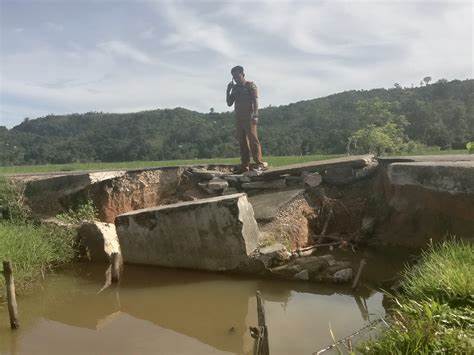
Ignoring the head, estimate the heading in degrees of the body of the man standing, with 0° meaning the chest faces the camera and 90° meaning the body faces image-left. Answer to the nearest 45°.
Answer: approximately 0°

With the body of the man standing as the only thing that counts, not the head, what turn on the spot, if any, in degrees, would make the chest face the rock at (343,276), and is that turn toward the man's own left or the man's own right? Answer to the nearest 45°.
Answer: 0° — they already face it

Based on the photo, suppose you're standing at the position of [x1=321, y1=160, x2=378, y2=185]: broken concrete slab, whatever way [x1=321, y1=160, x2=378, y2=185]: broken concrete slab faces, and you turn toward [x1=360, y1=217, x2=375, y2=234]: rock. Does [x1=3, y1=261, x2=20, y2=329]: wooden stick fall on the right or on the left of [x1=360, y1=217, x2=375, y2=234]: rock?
right

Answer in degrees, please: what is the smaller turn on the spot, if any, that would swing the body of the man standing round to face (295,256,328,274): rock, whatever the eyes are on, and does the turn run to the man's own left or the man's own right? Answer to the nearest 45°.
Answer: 0° — they already face it

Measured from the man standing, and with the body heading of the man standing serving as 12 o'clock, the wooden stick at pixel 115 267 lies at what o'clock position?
The wooden stick is roughly at 1 o'clock from the man standing.

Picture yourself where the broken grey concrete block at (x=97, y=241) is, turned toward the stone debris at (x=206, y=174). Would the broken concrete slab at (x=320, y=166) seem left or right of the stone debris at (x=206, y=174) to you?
right

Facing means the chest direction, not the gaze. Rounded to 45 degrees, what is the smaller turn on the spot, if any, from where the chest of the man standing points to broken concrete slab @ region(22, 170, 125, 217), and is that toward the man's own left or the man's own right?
approximately 90° to the man's own right

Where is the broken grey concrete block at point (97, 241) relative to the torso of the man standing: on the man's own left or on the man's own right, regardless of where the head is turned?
on the man's own right
